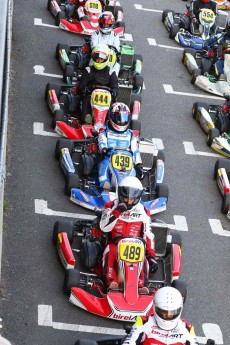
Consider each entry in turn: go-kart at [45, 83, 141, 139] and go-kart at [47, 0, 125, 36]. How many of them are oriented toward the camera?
2

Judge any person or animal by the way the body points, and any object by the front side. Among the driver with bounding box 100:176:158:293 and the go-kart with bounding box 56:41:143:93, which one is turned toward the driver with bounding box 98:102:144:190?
the go-kart

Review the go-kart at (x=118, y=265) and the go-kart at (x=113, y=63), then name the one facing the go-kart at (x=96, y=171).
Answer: the go-kart at (x=113, y=63)

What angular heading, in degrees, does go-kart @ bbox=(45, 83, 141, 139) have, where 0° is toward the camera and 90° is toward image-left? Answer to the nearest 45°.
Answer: approximately 0°
